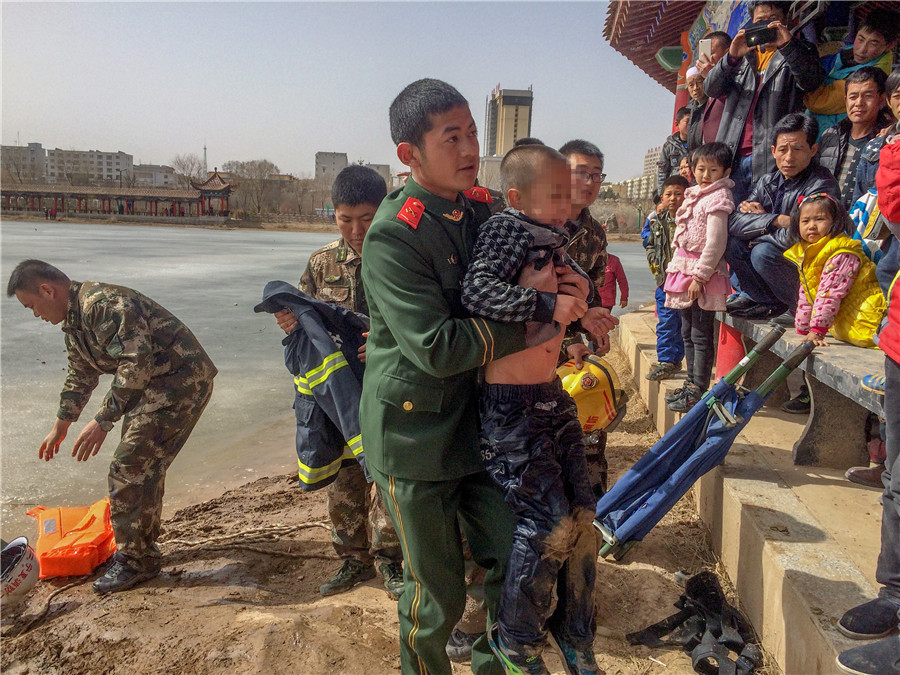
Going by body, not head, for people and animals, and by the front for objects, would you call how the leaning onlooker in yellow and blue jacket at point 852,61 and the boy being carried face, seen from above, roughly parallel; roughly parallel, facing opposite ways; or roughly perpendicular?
roughly perpendicular

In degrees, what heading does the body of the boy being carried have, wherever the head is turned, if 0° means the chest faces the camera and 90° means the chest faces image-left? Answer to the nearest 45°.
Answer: approximately 315°

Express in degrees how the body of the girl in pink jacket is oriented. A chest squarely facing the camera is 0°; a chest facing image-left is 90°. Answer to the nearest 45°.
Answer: approximately 45°

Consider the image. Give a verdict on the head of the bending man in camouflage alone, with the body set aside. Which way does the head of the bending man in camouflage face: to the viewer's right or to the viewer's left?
to the viewer's left

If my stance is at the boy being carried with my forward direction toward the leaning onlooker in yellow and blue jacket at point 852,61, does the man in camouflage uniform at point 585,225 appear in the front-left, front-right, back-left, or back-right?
front-left

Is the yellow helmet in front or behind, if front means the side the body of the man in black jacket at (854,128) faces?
in front

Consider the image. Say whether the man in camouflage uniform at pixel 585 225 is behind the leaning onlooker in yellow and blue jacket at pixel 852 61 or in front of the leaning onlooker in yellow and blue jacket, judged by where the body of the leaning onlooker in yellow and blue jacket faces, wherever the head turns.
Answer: in front

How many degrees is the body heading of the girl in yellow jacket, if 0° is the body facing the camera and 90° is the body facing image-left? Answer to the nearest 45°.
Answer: approximately 45°

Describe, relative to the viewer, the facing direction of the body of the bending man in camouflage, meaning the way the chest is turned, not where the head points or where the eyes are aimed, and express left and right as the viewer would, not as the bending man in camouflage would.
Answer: facing to the left of the viewer

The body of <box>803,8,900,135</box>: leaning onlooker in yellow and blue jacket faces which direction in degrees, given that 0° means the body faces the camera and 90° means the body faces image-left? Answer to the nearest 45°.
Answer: approximately 45°
